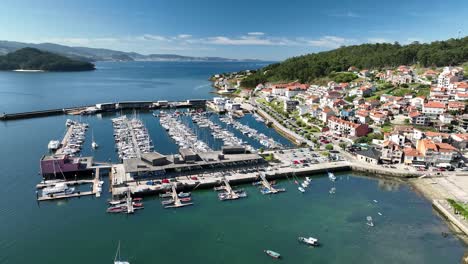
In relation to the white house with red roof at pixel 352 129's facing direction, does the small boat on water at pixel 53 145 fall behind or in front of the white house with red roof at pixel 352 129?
in front

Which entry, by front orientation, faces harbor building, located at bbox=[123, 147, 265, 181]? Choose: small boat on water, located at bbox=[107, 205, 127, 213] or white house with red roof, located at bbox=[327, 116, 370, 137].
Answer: the white house with red roof

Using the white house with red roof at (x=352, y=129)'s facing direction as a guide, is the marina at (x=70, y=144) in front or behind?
in front

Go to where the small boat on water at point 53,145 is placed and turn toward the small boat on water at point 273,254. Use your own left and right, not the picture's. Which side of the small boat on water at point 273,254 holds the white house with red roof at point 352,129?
left

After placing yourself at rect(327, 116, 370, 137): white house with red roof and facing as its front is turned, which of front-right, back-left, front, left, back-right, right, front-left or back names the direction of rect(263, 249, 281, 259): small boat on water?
front-left
